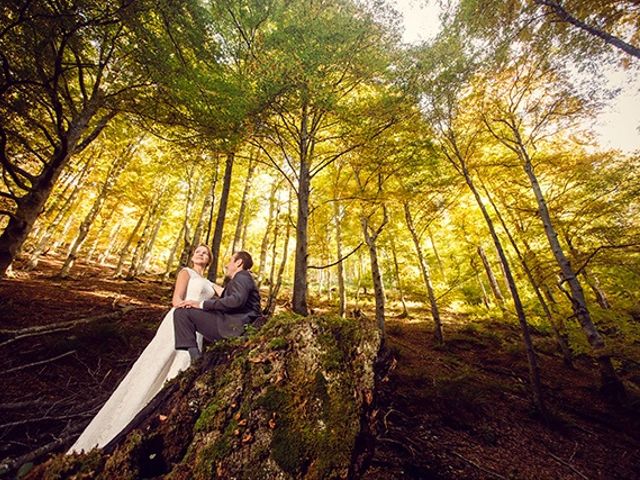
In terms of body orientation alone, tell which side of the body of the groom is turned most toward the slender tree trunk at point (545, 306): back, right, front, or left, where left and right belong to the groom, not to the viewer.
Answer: back

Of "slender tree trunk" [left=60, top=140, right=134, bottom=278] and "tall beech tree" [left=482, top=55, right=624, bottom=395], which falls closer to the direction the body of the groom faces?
the slender tree trunk

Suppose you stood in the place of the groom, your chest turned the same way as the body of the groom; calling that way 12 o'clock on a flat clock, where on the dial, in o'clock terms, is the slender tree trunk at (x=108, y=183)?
The slender tree trunk is roughly at 2 o'clock from the groom.

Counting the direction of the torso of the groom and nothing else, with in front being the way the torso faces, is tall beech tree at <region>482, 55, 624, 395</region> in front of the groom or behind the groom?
behind

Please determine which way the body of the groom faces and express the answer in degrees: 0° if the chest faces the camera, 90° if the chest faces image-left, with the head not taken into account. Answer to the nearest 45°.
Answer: approximately 90°
